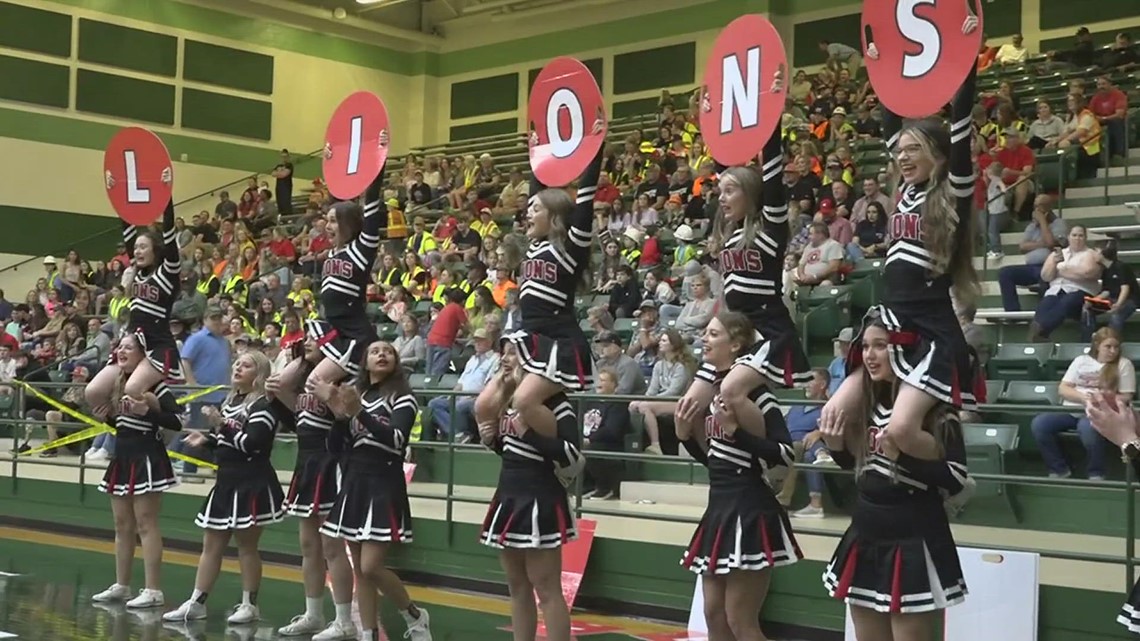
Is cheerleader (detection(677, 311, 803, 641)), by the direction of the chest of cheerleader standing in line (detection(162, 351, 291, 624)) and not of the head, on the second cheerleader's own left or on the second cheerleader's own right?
on the second cheerleader's own left

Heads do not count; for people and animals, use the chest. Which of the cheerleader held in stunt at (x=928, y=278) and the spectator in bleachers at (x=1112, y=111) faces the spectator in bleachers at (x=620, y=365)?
the spectator in bleachers at (x=1112, y=111)

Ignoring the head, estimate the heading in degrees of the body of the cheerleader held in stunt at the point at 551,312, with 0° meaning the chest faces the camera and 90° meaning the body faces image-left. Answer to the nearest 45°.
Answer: approximately 45°

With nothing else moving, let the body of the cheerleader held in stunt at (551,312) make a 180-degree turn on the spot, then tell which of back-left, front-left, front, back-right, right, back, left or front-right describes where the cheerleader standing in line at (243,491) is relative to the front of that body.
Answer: left

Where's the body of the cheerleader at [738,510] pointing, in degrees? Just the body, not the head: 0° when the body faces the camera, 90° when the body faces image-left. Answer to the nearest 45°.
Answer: approximately 45°

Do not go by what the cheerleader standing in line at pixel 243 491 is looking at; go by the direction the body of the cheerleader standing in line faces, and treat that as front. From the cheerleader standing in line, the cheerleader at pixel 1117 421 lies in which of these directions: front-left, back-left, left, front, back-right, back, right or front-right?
left

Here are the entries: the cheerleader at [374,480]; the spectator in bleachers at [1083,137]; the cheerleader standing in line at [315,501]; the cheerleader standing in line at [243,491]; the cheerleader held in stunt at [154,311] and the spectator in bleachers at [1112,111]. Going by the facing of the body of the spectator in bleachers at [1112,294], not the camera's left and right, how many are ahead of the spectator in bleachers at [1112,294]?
4

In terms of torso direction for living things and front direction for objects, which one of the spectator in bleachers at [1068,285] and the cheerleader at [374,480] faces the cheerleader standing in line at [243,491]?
the spectator in bleachers

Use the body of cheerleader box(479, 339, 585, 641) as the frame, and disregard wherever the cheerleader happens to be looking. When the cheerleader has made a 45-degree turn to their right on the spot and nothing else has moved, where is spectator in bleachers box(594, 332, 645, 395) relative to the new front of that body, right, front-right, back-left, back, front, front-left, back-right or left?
right

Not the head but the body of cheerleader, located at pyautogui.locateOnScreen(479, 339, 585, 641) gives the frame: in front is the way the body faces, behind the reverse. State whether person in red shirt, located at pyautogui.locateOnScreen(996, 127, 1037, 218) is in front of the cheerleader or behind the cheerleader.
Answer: behind

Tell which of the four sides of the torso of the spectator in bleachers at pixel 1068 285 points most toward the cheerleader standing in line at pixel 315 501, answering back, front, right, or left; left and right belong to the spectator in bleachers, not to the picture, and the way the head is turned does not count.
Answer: front
